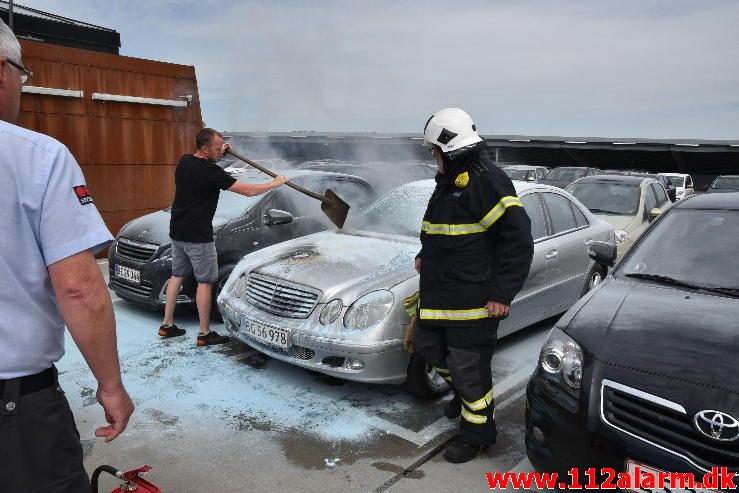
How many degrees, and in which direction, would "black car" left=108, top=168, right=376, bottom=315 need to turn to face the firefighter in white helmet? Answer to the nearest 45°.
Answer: approximately 90° to its left

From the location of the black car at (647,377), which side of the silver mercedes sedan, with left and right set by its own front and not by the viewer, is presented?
left

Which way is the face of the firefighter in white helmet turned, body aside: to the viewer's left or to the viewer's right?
to the viewer's left

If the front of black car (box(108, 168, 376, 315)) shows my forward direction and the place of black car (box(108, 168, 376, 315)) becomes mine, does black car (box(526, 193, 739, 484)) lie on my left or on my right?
on my left

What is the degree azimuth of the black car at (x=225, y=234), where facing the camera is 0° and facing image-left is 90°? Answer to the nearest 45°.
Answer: approximately 45°

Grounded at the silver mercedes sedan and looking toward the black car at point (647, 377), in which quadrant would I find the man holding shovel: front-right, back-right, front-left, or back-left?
back-right

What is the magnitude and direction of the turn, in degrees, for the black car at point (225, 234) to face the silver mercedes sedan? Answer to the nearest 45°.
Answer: approximately 90° to its left
